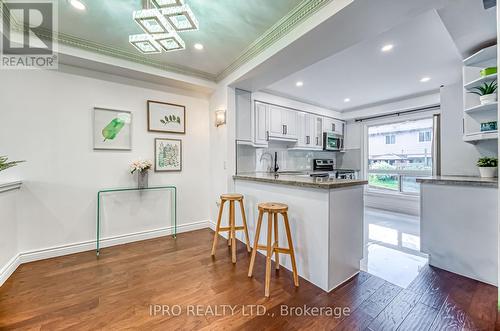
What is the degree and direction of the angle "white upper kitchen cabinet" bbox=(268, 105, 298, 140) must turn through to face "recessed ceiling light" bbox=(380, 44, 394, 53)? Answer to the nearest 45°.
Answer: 0° — it already faces it

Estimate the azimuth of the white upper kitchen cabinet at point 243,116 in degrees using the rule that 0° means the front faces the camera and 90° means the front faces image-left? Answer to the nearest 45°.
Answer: approximately 315°

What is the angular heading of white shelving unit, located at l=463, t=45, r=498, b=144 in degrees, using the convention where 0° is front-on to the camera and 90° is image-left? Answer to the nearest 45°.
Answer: approximately 45°

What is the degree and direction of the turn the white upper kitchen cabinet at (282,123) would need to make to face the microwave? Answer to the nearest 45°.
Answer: approximately 90° to its left

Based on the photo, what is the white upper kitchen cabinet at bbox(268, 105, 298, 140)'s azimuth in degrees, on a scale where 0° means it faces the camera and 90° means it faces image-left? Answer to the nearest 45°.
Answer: approximately 315°

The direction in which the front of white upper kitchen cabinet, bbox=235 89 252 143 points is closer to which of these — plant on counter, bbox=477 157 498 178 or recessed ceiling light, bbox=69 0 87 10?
the plant on counter

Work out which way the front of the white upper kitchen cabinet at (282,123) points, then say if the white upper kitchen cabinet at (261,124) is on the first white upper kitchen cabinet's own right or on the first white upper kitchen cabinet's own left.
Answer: on the first white upper kitchen cabinet's own right

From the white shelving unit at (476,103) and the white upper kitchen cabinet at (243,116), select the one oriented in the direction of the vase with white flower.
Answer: the white shelving unit

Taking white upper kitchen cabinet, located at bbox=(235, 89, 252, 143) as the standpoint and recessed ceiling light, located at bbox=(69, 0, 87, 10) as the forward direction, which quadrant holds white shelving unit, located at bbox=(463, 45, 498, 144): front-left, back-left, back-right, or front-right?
back-left
